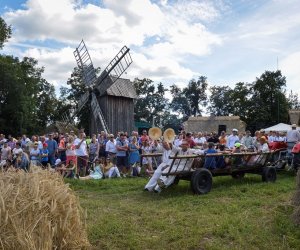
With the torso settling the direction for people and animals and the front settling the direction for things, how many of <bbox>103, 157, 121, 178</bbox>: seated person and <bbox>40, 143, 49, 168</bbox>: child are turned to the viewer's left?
0

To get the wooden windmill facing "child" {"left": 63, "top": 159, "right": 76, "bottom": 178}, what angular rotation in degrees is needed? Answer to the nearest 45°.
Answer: approximately 45° to its left

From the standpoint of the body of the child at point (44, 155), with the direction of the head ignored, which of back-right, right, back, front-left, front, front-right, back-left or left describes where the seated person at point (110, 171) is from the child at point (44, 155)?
front-left

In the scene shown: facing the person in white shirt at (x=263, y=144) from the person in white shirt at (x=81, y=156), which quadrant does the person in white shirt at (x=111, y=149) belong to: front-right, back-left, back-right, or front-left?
front-left

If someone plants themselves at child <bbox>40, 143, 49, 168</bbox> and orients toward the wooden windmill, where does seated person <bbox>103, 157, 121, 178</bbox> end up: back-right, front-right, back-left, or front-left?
back-right

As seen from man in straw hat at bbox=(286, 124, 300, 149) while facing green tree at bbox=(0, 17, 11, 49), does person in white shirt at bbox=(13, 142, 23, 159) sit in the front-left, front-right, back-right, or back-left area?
front-left

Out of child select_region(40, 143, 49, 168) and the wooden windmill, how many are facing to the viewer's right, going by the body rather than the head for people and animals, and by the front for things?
0

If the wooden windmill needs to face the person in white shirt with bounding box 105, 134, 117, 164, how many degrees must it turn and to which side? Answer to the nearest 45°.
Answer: approximately 45° to its left

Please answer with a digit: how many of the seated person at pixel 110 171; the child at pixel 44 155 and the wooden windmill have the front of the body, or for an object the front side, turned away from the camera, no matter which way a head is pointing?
0

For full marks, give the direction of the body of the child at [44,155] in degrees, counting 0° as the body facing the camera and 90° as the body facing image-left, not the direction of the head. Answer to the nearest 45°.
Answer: approximately 0°

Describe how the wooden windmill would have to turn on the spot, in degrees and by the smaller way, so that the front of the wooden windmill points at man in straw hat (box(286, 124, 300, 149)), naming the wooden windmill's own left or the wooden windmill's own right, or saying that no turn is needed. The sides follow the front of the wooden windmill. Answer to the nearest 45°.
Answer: approximately 45° to the wooden windmill's own left

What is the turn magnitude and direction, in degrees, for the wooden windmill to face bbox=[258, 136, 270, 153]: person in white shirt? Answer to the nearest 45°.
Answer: approximately 45° to its left

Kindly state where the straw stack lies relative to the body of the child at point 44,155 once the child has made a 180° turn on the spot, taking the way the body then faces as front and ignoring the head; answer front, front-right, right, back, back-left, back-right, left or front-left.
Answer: back

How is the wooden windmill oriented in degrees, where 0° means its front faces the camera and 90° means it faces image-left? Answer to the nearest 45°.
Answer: approximately 45°

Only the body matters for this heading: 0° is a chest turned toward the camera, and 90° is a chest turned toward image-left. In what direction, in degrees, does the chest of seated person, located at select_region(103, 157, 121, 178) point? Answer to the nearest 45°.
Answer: approximately 315°

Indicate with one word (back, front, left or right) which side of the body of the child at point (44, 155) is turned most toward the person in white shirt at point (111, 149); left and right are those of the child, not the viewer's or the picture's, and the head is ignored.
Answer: left

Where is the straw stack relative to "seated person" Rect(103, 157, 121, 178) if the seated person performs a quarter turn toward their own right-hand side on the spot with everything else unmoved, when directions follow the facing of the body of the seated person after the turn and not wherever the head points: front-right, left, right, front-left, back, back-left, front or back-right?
front-left
